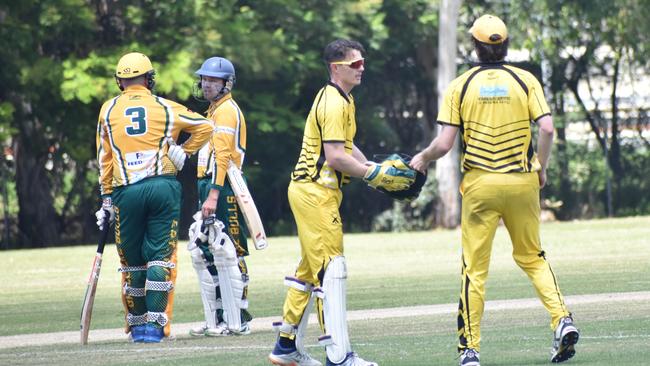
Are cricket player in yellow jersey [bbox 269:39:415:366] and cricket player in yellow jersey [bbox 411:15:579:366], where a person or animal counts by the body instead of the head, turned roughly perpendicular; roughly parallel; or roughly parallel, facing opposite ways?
roughly perpendicular

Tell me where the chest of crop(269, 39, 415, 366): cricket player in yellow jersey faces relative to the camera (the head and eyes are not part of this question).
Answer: to the viewer's right

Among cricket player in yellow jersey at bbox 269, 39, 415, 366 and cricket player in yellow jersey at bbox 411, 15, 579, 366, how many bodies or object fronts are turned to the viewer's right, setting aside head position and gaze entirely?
1

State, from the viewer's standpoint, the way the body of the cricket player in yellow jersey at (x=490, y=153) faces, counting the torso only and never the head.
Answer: away from the camera

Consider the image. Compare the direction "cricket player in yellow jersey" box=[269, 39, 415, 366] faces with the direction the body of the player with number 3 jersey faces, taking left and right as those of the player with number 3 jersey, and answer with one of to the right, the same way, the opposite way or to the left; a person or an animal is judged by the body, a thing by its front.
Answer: to the right

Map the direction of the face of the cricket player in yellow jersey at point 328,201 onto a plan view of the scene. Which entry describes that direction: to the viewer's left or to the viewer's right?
to the viewer's right

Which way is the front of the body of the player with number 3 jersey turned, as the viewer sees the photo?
away from the camera

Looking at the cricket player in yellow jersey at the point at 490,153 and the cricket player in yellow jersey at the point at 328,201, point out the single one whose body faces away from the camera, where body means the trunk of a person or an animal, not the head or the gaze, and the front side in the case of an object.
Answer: the cricket player in yellow jersey at the point at 490,153

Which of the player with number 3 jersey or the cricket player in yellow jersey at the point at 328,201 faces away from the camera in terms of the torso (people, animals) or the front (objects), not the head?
the player with number 3 jersey

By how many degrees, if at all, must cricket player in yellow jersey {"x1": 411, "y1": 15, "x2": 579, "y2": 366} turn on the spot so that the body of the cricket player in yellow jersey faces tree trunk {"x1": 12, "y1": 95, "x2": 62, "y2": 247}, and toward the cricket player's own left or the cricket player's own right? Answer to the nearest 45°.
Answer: approximately 45° to the cricket player's own left

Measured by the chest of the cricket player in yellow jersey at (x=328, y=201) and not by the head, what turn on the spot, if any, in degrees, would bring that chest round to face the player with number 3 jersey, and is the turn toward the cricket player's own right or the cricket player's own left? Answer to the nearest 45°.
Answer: approximately 135° to the cricket player's own left
